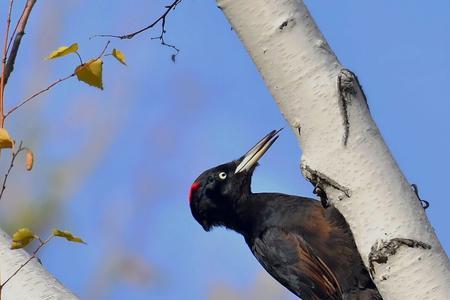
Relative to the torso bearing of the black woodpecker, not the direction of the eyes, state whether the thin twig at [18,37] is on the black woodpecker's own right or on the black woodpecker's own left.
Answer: on the black woodpecker's own right
